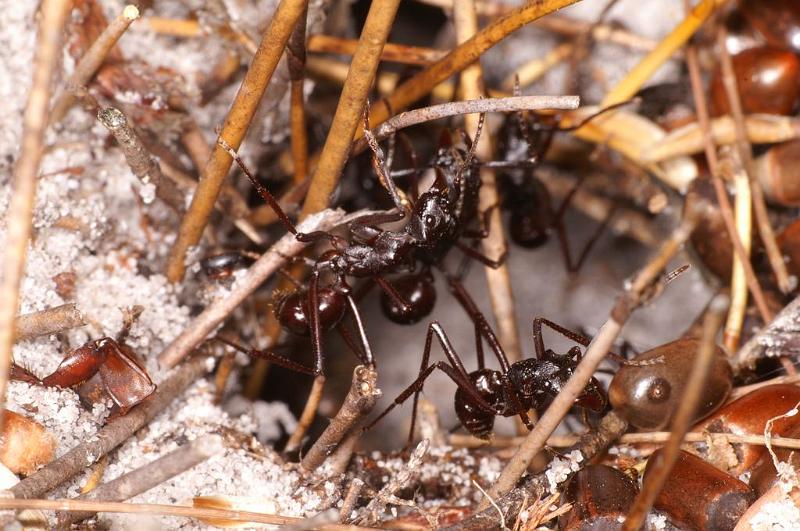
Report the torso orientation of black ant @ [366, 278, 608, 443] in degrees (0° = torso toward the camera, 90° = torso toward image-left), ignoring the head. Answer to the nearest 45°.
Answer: approximately 270°

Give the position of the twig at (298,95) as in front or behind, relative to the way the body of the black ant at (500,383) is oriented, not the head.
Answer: behind

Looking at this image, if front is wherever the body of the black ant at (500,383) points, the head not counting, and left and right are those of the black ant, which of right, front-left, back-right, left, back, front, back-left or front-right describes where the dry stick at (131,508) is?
back-right

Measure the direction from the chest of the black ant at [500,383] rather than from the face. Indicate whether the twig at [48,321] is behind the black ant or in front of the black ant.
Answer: behind
